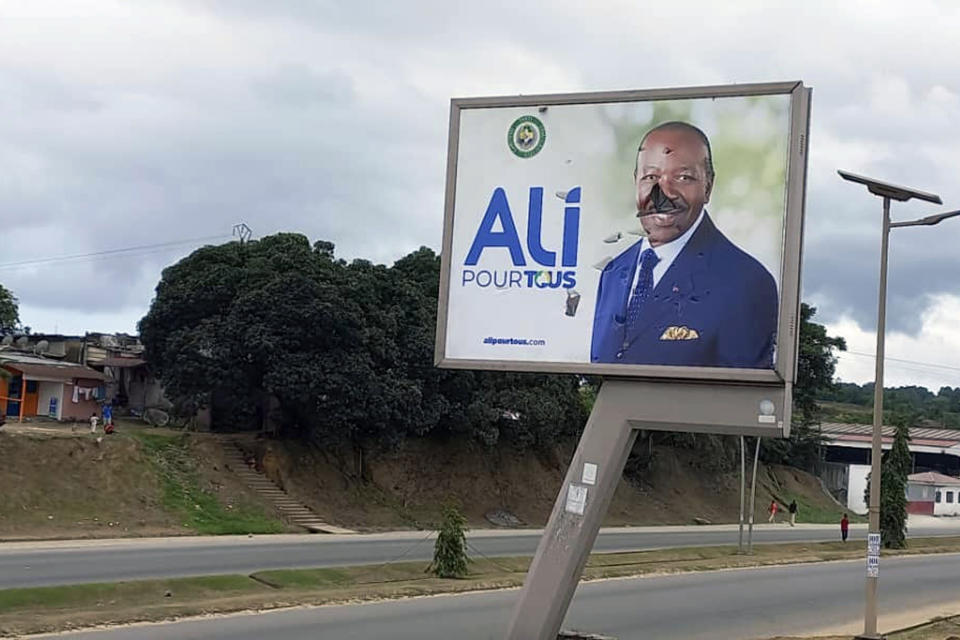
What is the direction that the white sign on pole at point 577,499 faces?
toward the camera

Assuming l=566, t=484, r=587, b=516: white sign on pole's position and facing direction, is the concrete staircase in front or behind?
behind

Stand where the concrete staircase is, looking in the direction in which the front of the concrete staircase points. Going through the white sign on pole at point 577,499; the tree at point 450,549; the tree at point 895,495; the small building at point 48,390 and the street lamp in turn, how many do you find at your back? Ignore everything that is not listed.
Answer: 1

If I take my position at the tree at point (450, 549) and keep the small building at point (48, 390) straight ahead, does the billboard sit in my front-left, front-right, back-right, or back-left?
back-left

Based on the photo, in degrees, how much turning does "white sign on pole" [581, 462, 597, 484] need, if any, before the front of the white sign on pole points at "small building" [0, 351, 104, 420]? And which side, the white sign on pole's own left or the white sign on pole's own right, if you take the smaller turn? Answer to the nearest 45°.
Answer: approximately 135° to the white sign on pole's own right

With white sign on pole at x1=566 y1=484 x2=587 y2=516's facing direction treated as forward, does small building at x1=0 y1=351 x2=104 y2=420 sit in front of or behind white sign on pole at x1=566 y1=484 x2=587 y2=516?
behind

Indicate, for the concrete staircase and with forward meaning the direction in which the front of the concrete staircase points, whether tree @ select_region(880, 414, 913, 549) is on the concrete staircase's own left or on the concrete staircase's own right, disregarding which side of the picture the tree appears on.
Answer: on the concrete staircase's own left

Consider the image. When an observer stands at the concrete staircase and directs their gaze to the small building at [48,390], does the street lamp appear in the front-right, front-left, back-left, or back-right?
back-left

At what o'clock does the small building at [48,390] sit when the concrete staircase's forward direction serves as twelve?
The small building is roughly at 6 o'clock from the concrete staircase.

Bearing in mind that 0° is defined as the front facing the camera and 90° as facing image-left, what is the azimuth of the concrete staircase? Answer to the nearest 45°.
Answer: approximately 315°

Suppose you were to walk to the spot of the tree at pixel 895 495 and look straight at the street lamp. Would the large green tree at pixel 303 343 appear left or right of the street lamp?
right

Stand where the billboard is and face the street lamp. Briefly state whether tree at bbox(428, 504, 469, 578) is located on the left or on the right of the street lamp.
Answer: left

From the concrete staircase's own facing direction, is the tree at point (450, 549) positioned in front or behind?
in front

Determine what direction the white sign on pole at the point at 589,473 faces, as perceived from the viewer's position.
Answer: facing the viewer
